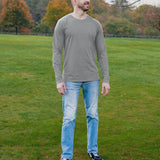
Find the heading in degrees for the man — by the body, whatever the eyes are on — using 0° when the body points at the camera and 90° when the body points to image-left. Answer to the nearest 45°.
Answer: approximately 0°
